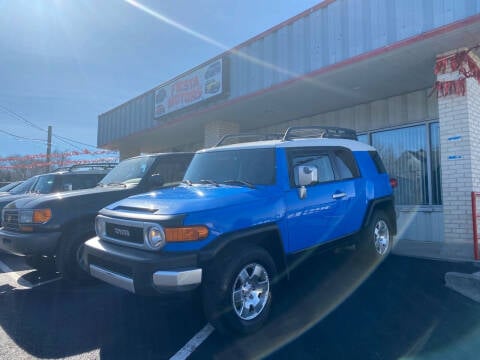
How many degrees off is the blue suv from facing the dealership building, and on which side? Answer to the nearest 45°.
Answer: approximately 180°

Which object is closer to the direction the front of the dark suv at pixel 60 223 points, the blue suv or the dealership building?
the blue suv

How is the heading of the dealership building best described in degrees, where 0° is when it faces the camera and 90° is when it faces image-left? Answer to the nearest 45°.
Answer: approximately 45°

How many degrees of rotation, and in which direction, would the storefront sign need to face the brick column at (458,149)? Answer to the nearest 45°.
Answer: approximately 90° to its left

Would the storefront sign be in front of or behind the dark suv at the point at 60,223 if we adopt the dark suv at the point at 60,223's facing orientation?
behind

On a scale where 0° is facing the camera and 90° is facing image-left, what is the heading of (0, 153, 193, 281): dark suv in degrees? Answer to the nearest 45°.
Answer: approximately 45°

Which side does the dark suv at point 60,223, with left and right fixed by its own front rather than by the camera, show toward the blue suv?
left

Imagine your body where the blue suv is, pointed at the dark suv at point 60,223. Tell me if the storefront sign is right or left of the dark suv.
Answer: right

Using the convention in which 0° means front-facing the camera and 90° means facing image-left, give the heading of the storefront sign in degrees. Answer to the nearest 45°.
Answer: approximately 45°
